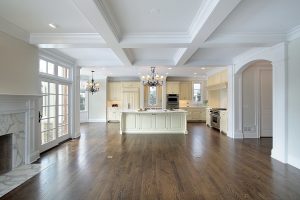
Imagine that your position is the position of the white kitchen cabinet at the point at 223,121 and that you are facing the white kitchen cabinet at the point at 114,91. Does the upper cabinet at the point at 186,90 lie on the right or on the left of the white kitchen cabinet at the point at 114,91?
right

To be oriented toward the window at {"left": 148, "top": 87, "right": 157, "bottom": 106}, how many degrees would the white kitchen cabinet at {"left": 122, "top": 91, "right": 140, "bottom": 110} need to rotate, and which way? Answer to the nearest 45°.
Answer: approximately 90° to its left

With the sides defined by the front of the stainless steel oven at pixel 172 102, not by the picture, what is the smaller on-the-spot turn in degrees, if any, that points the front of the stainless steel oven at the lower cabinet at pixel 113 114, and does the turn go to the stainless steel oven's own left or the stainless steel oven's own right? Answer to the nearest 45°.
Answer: approximately 90° to the stainless steel oven's own right

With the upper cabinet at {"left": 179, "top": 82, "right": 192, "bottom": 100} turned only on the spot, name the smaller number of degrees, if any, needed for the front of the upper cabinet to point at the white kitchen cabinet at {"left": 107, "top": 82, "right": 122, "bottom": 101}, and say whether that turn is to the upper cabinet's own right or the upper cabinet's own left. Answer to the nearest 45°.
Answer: approximately 90° to the upper cabinet's own right

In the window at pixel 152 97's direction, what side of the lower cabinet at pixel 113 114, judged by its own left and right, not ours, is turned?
left

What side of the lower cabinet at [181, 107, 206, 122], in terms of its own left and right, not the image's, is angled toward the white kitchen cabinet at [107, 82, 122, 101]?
right

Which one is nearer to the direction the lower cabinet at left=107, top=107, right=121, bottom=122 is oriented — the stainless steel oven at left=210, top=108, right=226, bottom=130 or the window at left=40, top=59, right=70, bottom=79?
the window

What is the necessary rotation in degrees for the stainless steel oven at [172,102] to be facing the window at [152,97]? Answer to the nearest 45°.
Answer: approximately 90° to its right

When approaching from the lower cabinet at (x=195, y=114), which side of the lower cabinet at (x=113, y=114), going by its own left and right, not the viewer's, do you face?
left

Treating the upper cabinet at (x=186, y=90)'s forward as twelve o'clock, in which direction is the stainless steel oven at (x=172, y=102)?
The stainless steel oven is roughly at 2 o'clock from the upper cabinet.
